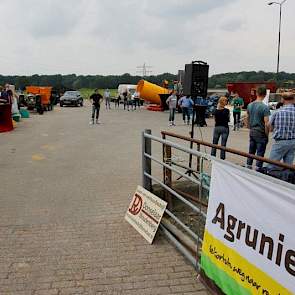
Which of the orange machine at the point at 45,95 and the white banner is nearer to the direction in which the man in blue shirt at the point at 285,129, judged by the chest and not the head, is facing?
the orange machine

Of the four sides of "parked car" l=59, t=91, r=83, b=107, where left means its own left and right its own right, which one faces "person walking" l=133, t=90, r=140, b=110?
left

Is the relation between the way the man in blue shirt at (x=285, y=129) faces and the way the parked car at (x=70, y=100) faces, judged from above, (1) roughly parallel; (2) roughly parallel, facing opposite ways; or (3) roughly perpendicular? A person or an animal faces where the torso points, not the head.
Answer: roughly parallel, facing opposite ways

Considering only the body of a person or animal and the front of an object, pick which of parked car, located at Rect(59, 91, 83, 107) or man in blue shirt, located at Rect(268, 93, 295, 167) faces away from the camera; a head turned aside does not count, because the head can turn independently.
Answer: the man in blue shirt

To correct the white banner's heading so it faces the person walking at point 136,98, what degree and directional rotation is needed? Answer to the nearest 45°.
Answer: approximately 135° to its right

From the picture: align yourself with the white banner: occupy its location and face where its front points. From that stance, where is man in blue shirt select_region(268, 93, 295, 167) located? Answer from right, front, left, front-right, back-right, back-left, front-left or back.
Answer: back-right

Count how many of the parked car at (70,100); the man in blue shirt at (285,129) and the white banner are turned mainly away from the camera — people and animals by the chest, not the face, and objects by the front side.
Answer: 1

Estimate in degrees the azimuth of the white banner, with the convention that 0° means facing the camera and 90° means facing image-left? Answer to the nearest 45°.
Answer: approximately 45°

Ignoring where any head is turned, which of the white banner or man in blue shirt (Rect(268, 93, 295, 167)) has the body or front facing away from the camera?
the man in blue shirt

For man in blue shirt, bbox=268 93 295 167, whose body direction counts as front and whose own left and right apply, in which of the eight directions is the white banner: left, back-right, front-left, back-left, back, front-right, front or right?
back

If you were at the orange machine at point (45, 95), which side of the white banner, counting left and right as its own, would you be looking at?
right

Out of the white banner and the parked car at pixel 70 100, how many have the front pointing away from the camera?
0

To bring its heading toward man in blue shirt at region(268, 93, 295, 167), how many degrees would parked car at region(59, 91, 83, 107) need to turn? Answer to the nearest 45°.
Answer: approximately 45° to its left

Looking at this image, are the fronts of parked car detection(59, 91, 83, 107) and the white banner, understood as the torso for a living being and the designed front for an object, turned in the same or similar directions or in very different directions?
same or similar directions

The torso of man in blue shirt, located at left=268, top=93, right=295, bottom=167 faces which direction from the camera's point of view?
away from the camera

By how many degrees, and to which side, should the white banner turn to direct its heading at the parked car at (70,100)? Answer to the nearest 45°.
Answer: approximately 90° to its right
